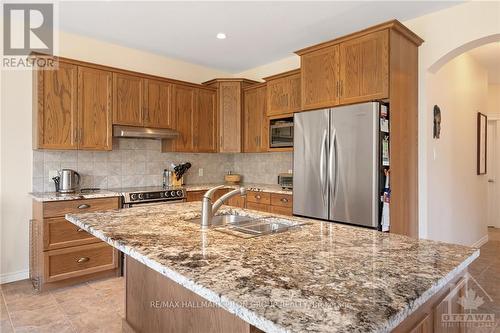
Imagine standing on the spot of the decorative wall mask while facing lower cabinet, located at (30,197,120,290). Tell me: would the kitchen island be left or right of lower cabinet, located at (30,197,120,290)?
left

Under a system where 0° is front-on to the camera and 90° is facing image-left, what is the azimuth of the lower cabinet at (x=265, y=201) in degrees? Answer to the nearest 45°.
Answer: approximately 45°

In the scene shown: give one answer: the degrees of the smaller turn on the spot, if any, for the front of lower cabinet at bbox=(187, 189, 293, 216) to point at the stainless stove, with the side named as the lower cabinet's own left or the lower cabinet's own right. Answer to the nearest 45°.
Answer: approximately 45° to the lower cabinet's own right

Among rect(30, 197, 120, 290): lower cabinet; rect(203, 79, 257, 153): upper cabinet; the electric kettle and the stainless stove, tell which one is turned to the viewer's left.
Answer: the electric kettle

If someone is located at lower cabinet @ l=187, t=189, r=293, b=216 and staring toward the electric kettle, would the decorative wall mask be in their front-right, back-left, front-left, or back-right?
back-left

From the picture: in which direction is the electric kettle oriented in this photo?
to the viewer's left

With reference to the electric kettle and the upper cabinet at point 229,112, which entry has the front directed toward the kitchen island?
the upper cabinet

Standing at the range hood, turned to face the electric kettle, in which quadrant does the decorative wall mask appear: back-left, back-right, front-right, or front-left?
back-left

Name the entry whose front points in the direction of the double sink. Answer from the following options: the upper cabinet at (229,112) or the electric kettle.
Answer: the upper cabinet

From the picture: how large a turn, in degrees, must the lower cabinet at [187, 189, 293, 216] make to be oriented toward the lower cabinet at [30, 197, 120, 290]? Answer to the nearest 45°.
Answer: approximately 45° to its right
